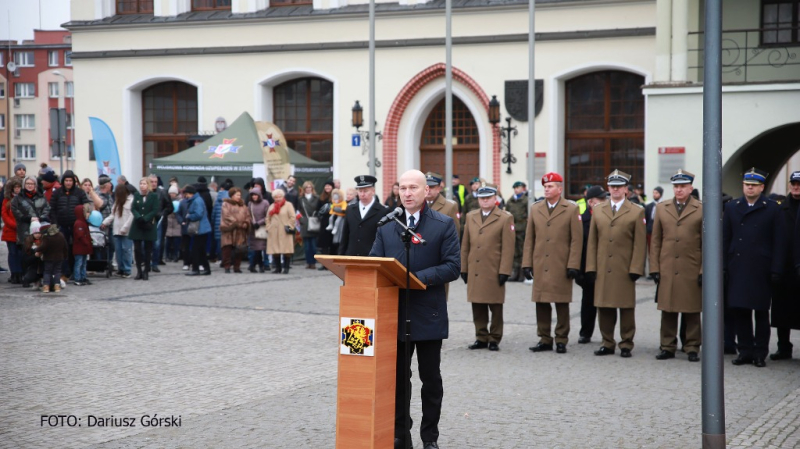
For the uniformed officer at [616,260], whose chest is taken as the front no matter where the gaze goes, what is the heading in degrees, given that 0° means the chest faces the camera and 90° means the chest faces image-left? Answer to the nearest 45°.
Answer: approximately 45°

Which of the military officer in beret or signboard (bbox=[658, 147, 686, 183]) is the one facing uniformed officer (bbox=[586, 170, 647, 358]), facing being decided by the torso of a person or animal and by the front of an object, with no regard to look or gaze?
the signboard

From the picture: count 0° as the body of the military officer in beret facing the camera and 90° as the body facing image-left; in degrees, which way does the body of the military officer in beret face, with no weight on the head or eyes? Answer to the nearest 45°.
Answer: approximately 45°

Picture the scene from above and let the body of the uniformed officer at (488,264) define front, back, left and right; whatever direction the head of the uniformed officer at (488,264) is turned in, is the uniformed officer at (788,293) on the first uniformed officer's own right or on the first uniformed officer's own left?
on the first uniformed officer's own left

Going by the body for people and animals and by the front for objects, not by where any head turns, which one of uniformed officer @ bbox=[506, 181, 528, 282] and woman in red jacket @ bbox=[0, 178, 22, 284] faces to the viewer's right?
the woman in red jacket

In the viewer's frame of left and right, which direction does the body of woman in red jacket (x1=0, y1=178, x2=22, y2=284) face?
facing to the right of the viewer
